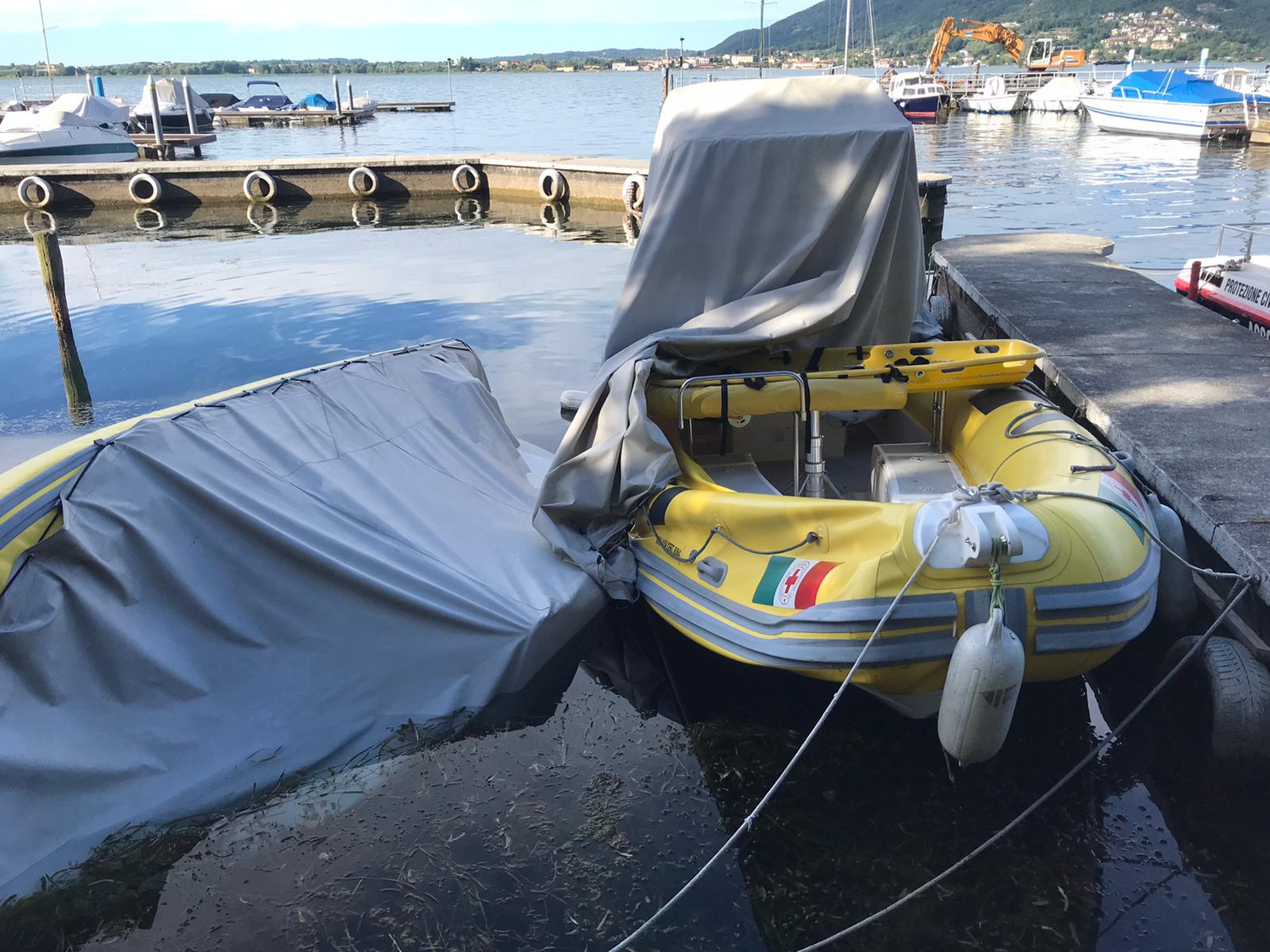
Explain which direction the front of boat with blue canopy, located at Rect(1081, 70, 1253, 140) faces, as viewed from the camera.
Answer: facing away from the viewer and to the left of the viewer

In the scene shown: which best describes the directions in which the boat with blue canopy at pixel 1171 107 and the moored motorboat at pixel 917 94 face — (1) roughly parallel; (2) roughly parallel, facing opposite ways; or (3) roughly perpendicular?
roughly perpendicular

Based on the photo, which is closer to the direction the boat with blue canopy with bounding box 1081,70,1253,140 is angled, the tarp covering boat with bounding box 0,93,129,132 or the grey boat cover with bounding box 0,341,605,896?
the tarp covering boat

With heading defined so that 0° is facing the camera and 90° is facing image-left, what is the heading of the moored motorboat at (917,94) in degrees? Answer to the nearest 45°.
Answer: approximately 45°

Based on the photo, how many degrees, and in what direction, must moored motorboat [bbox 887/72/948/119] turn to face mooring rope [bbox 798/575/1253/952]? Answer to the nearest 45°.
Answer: approximately 45° to its left

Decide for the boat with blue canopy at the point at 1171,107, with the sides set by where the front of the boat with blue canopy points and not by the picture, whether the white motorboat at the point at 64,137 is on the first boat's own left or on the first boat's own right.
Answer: on the first boat's own left

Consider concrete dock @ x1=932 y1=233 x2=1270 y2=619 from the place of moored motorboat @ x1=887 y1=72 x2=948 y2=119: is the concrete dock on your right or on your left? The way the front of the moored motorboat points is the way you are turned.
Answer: on your left

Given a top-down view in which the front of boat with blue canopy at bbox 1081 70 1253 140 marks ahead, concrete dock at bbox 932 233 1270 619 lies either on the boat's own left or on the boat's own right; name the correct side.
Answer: on the boat's own left

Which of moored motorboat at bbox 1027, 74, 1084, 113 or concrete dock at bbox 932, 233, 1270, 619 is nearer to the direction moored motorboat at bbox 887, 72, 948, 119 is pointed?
the concrete dock
